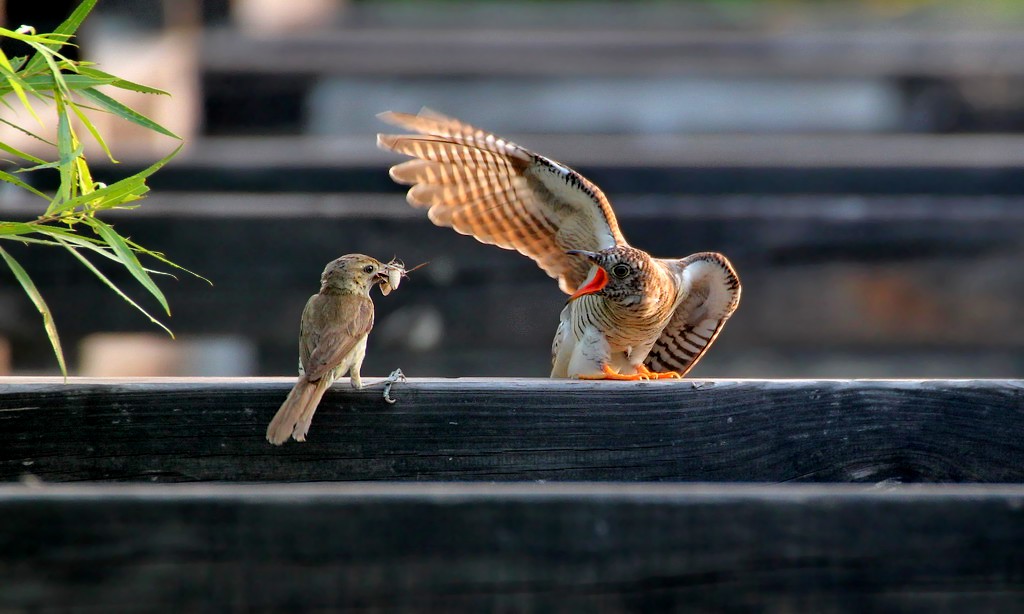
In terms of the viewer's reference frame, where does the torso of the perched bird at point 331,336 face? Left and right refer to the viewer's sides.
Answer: facing away from the viewer and to the right of the viewer

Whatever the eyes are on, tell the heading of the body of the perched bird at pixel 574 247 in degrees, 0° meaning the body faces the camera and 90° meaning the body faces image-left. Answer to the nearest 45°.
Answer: approximately 45°

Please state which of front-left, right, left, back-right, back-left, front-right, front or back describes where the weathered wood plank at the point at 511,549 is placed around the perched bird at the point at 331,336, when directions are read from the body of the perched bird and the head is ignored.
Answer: back-right

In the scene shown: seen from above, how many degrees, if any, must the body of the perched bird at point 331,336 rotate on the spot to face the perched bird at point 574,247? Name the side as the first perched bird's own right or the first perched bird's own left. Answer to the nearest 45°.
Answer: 0° — it already faces it

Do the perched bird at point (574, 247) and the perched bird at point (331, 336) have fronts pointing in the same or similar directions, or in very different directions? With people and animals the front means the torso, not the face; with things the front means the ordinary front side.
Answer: very different directions
